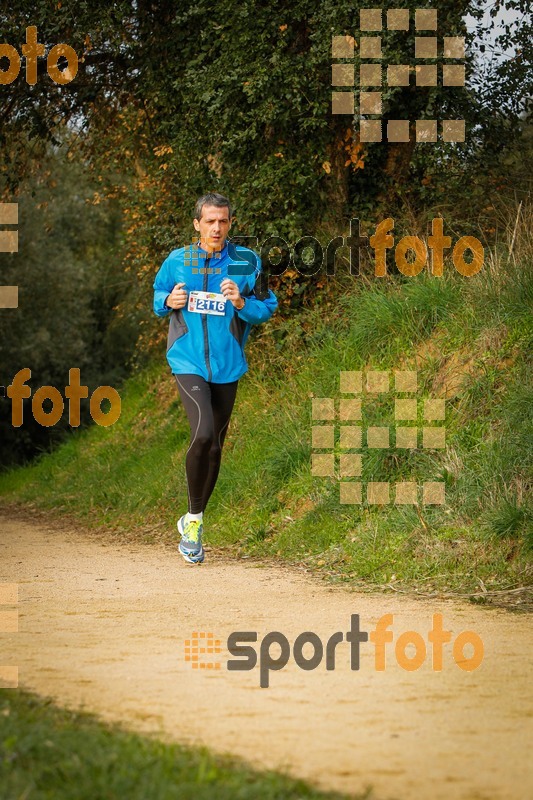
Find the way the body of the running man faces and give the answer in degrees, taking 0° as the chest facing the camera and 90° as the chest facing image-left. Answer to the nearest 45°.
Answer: approximately 0°
